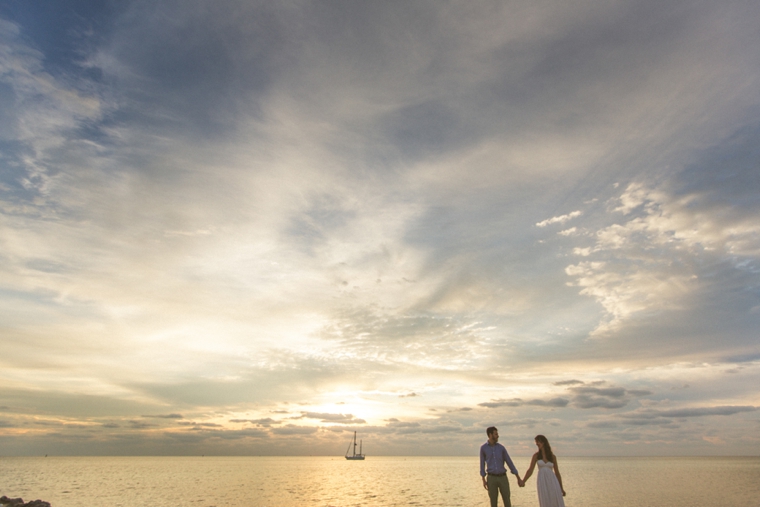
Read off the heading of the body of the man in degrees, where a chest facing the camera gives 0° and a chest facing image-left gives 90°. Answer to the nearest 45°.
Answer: approximately 0°
